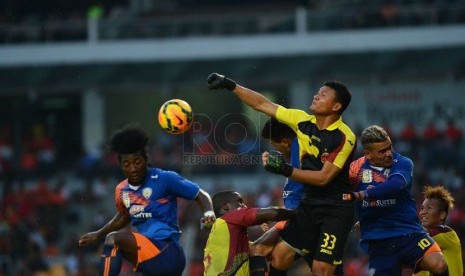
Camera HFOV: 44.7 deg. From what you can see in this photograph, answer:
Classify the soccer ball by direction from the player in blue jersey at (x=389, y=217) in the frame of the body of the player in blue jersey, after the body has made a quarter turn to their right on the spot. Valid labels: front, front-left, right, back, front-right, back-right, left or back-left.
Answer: front

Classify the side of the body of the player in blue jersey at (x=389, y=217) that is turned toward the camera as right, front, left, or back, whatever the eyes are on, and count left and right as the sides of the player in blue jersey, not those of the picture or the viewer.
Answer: front

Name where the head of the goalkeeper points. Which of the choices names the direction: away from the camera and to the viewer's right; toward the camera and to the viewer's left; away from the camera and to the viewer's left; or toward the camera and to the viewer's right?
toward the camera and to the viewer's left

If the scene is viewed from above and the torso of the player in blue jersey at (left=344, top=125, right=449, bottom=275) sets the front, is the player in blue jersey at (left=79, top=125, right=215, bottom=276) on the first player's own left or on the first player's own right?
on the first player's own right

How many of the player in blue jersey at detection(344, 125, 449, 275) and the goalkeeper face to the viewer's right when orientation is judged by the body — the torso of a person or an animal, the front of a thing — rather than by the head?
0

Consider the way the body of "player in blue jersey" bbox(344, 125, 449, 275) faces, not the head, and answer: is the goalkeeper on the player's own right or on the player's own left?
on the player's own right

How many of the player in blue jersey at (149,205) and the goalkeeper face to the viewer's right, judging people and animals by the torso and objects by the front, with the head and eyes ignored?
0

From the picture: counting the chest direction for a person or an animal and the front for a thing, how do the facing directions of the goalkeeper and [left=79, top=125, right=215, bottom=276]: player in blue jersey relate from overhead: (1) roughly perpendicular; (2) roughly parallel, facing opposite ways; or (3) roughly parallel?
roughly parallel

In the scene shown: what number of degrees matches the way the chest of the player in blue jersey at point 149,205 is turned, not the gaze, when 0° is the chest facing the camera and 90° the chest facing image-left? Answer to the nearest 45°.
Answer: approximately 45°

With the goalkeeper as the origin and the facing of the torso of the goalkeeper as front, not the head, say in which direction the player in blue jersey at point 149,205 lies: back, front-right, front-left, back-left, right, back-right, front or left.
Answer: front-right

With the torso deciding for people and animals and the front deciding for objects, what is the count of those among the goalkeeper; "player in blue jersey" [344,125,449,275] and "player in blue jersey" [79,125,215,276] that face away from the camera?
0
